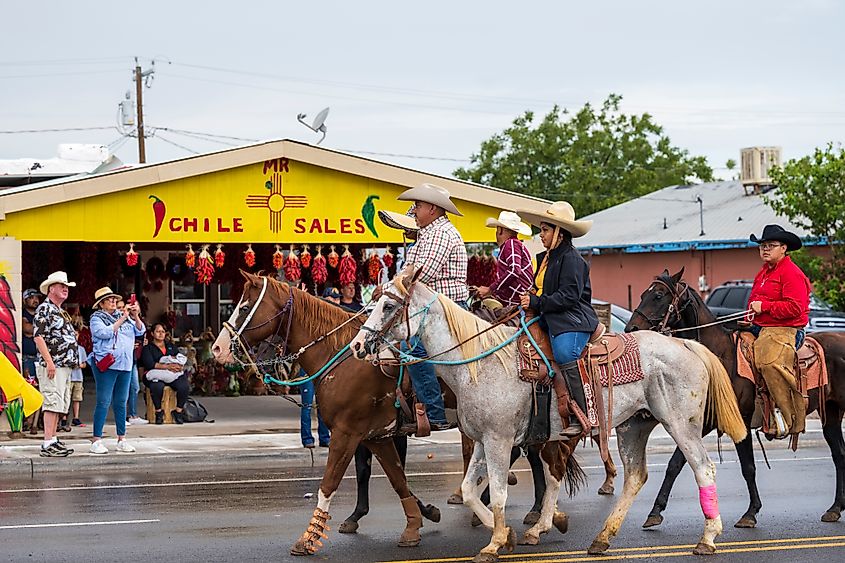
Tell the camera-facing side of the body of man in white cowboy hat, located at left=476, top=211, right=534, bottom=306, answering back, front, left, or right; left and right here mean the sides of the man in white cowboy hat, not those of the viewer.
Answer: left

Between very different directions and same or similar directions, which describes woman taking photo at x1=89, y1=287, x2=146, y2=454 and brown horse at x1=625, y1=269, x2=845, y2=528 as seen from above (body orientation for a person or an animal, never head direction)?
very different directions

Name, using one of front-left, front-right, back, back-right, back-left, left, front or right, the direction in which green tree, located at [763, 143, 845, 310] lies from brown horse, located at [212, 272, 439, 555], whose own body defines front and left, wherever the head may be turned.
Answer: back-right

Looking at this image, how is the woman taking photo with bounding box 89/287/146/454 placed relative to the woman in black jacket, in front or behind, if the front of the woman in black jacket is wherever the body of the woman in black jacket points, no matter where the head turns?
in front

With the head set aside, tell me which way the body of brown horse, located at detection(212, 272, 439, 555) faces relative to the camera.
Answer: to the viewer's left

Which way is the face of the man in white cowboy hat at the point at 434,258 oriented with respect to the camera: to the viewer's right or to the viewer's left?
to the viewer's left

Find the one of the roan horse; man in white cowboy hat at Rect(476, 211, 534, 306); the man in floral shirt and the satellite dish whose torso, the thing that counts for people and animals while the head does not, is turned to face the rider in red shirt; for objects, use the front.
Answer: the man in floral shirt

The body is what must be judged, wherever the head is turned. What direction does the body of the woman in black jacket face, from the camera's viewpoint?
to the viewer's left

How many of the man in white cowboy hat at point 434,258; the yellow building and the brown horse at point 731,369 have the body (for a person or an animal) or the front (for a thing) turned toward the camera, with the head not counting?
1

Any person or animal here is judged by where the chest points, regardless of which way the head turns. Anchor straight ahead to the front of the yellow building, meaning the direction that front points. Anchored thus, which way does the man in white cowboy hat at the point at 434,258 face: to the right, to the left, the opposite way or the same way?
to the right

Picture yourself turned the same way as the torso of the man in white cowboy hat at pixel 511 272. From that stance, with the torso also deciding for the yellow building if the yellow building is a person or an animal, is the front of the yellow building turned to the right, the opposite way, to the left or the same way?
to the left

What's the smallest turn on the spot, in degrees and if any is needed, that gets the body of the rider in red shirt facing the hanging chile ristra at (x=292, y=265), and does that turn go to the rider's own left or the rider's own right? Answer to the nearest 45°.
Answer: approximately 90° to the rider's own right

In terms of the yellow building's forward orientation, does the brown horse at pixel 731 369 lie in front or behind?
in front

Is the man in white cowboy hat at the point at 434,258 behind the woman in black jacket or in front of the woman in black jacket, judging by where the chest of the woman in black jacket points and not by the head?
in front

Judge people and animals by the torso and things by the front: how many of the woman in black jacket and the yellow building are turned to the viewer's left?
1
